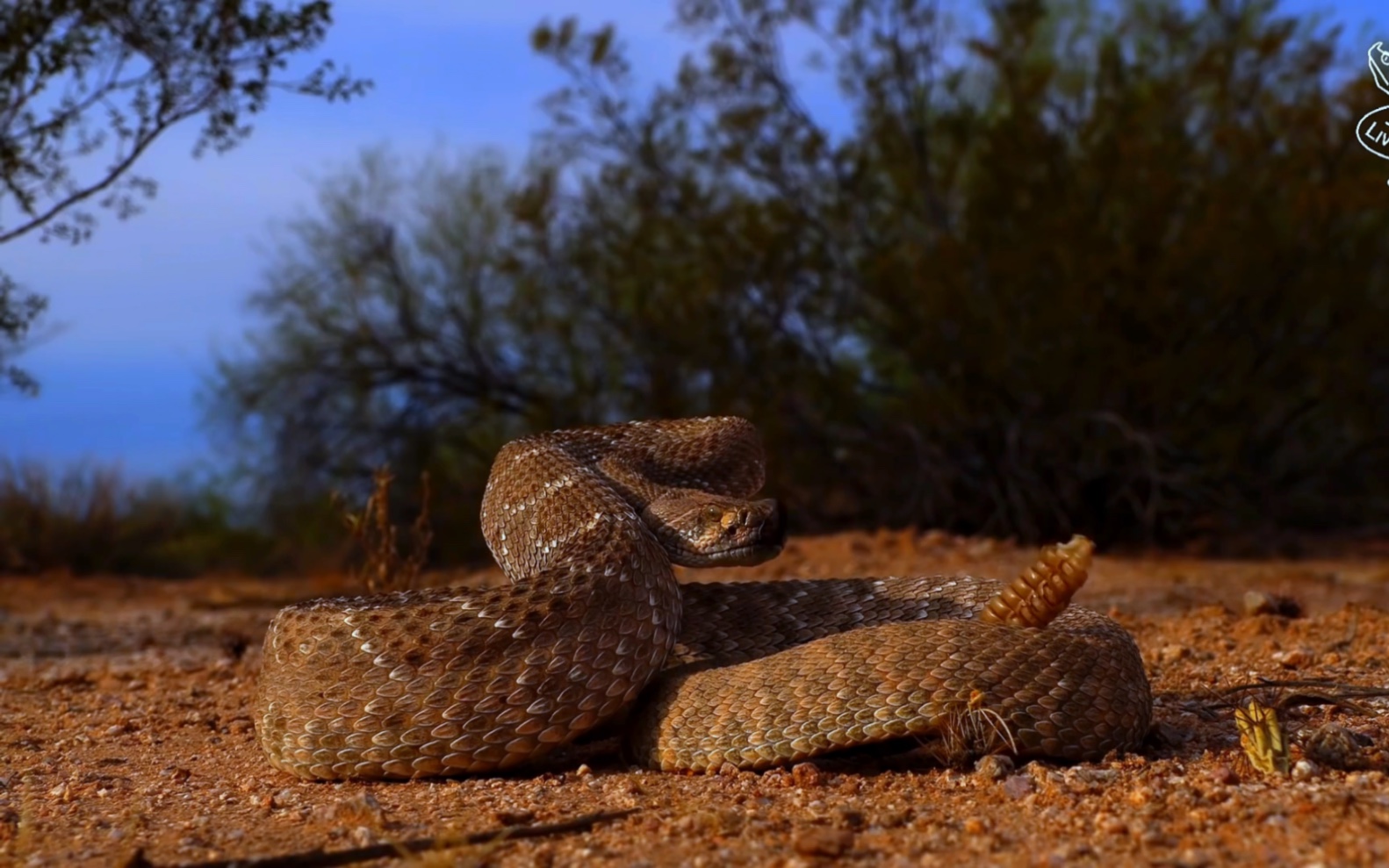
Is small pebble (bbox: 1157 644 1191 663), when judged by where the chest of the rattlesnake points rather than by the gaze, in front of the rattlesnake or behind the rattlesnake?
in front

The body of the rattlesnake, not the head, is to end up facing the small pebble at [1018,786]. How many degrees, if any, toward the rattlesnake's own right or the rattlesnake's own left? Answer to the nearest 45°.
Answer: approximately 45° to the rattlesnake's own right

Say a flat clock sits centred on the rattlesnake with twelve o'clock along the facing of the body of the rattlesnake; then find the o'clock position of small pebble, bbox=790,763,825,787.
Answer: The small pebble is roughly at 1 o'clock from the rattlesnake.

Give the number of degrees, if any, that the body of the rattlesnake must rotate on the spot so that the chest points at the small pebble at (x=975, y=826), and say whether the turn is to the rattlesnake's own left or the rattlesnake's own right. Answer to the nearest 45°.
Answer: approximately 45° to the rattlesnake's own right

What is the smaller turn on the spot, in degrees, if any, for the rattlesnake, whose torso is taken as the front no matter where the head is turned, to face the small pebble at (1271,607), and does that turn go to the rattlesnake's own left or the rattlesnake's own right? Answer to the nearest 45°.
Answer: approximately 45° to the rattlesnake's own left

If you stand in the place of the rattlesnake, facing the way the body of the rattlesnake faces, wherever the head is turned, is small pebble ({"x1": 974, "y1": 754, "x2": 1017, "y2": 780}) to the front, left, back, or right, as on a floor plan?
front

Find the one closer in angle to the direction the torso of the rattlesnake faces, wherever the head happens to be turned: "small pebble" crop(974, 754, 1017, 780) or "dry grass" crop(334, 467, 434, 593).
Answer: the small pebble

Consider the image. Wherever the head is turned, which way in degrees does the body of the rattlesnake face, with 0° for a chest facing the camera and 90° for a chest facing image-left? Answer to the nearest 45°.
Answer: approximately 270°

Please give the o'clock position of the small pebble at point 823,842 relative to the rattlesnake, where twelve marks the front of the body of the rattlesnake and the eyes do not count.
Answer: The small pebble is roughly at 2 o'clock from the rattlesnake.
